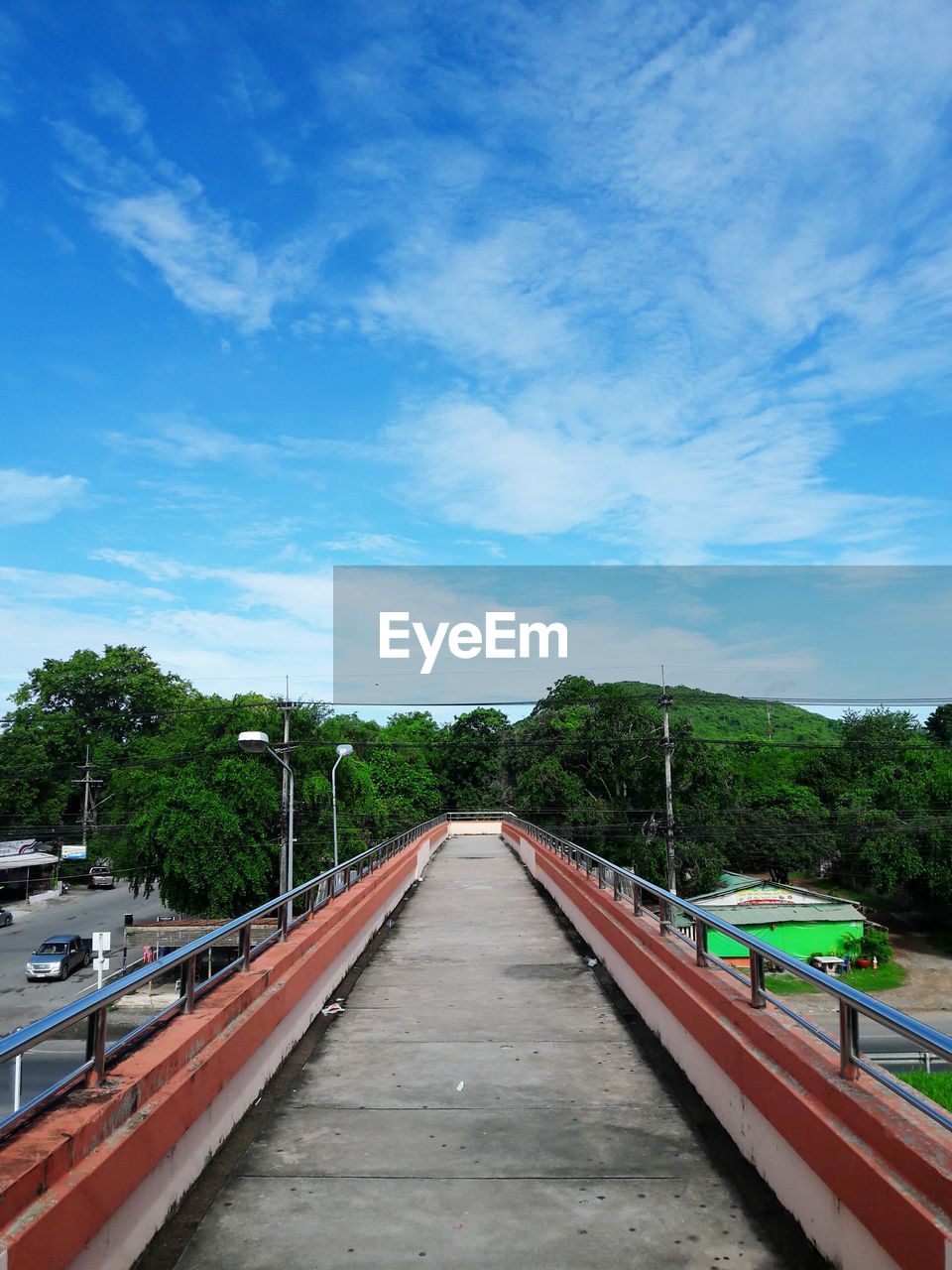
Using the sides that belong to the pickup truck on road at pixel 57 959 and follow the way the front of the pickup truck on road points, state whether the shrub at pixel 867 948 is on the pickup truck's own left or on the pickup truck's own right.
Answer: on the pickup truck's own left

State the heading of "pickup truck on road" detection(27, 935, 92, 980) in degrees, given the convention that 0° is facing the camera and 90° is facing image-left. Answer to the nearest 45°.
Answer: approximately 45°
